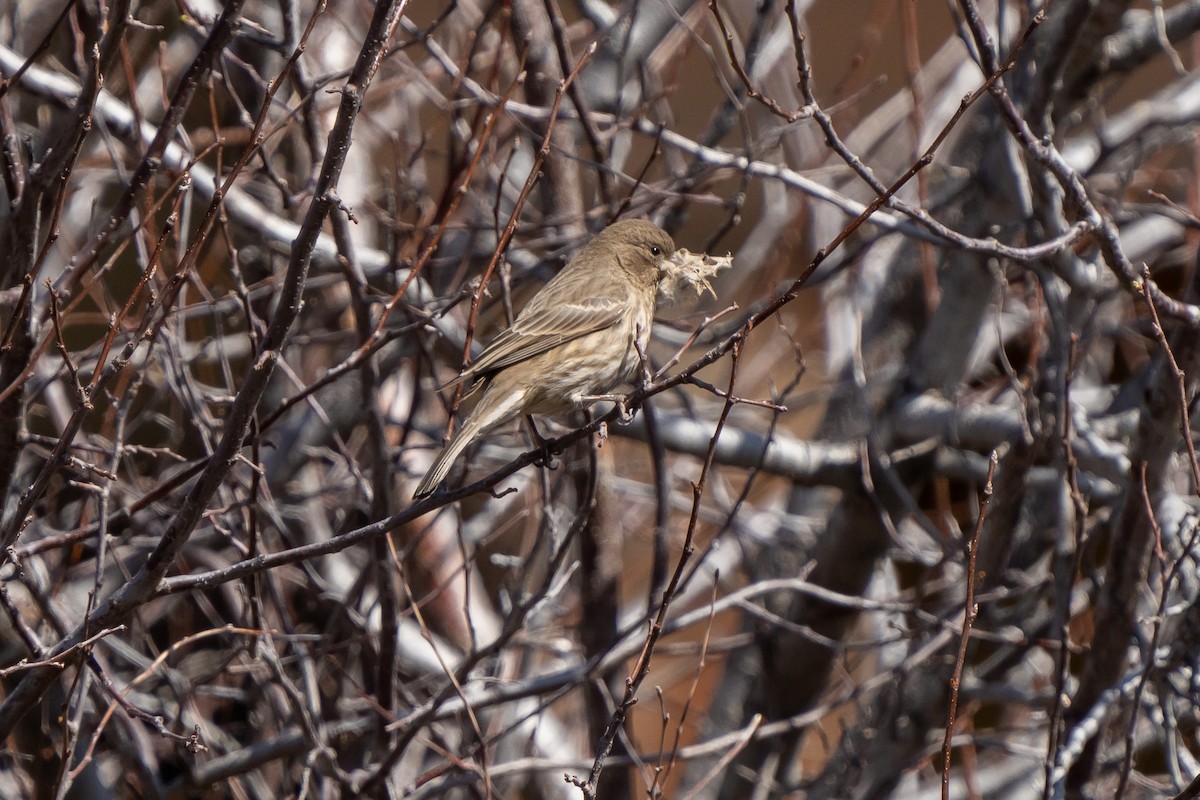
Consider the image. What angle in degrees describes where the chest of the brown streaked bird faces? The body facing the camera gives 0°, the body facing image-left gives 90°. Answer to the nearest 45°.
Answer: approximately 270°
